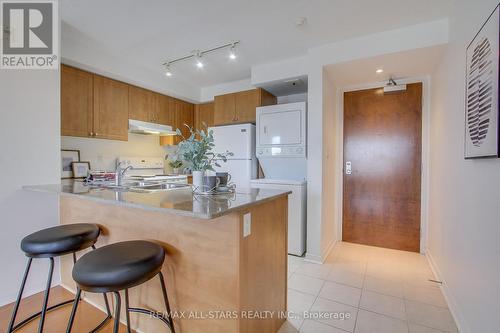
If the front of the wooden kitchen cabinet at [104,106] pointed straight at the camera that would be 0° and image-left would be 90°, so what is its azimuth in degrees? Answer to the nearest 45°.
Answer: approximately 315°

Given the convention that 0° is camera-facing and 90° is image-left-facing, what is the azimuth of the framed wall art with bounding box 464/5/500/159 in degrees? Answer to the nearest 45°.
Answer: approximately 45°

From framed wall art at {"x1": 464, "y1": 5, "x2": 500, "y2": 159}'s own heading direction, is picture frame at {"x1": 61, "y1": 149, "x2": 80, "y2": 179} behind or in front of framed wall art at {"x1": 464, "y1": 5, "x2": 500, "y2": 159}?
in front

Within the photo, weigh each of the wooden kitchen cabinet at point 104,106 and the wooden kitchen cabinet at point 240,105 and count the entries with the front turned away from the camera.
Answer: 0

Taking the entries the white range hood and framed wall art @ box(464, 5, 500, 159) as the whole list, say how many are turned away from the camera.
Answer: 0
